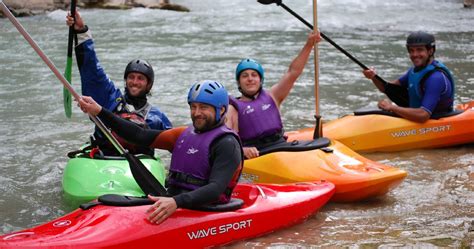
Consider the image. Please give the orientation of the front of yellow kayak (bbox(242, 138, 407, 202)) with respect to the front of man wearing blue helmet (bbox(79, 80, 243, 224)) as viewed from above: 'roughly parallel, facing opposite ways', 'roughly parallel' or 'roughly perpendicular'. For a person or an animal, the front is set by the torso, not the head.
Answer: roughly perpendicular

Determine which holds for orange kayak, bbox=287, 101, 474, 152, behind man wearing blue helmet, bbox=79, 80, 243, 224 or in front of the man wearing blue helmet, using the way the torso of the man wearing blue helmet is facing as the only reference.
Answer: behind

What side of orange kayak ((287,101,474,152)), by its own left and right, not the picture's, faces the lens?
left

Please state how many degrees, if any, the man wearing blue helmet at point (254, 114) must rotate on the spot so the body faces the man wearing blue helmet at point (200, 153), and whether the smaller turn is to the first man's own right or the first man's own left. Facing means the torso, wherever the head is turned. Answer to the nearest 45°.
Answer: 0° — they already face them

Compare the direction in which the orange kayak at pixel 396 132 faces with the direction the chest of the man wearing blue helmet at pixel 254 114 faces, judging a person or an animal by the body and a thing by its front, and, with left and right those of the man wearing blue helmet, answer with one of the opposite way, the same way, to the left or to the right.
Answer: to the right

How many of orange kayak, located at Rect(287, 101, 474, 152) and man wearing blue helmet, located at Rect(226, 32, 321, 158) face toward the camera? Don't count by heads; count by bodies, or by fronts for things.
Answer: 1

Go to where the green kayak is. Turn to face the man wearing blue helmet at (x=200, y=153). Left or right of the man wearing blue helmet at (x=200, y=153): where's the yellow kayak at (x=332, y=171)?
left

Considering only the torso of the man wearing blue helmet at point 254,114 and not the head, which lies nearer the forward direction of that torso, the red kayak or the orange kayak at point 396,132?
the red kayak

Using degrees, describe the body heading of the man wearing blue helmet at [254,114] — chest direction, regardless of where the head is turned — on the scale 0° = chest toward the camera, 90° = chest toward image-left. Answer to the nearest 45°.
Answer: approximately 0°
